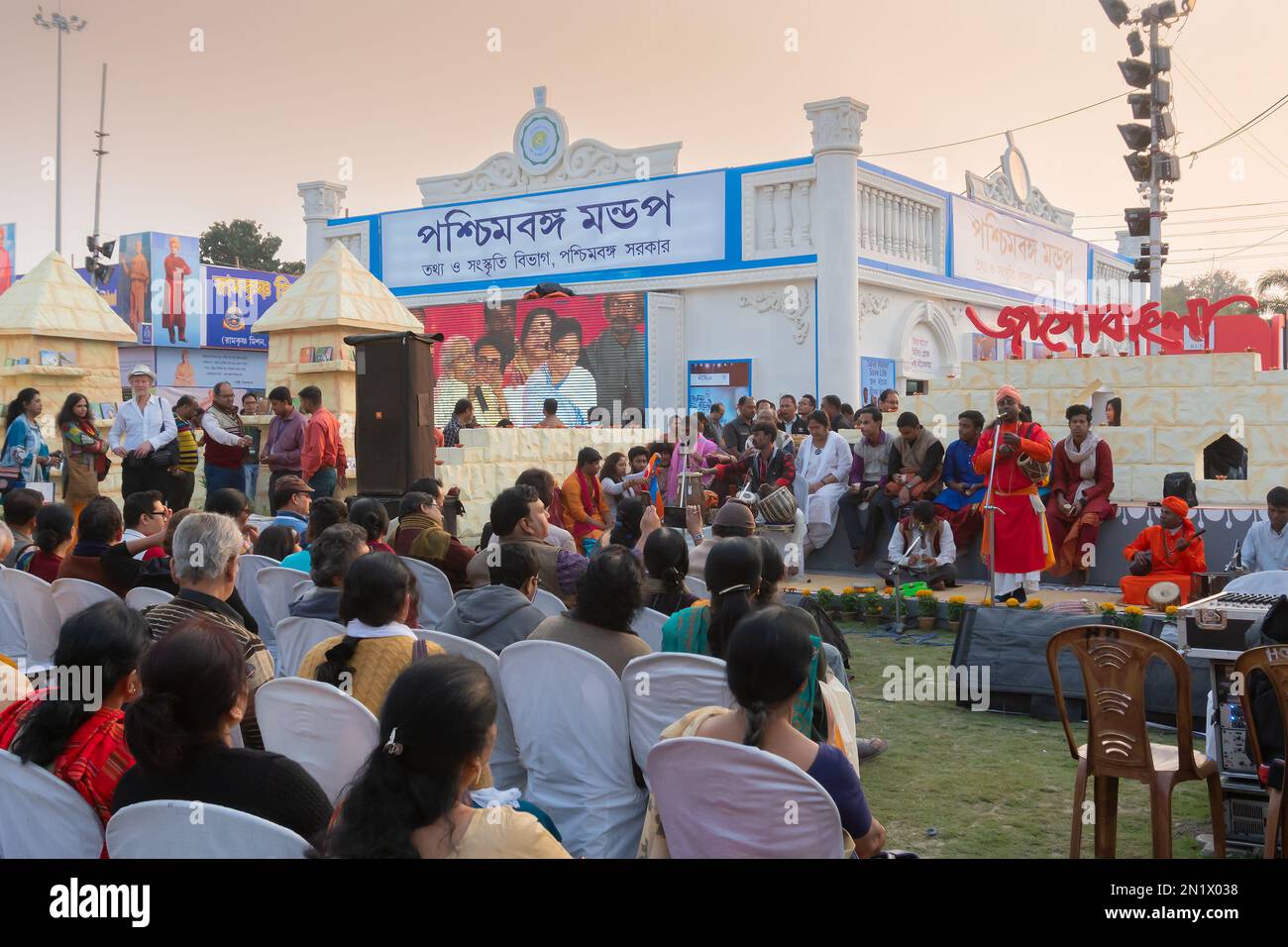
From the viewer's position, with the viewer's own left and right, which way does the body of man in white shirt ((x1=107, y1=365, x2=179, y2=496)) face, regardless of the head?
facing the viewer

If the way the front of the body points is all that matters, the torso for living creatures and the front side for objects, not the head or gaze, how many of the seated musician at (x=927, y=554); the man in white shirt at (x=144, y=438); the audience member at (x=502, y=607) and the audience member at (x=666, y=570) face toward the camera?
2

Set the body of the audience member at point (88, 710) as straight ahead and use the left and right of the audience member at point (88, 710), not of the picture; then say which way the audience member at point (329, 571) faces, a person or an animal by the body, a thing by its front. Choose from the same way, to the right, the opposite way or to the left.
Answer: the same way

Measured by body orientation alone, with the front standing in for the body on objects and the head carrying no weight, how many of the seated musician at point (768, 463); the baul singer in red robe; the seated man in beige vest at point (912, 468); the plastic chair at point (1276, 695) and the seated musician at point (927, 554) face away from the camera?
1

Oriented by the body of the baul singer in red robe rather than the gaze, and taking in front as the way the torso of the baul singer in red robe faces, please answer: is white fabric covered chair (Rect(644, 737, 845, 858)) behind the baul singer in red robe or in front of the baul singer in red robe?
in front

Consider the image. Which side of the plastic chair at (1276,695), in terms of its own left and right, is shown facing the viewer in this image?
back

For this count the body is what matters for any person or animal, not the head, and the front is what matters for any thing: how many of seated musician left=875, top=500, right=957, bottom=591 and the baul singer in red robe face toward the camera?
2

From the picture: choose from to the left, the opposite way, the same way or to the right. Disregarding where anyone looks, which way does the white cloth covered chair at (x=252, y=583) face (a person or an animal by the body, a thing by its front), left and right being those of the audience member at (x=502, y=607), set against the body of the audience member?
the same way

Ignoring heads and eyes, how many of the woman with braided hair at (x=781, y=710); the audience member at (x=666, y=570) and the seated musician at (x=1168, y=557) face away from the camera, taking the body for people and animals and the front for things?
2

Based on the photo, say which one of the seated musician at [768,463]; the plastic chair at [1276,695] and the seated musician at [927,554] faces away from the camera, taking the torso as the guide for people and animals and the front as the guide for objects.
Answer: the plastic chair

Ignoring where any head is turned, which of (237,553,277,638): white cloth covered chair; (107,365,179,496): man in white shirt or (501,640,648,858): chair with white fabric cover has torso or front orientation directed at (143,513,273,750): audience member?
the man in white shirt

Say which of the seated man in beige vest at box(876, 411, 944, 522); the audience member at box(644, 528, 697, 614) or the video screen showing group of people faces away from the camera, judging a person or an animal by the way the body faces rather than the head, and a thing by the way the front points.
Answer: the audience member

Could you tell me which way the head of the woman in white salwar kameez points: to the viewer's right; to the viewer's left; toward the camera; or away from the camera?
toward the camera

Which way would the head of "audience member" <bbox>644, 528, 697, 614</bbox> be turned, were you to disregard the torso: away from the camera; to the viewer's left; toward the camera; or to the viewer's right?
away from the camera

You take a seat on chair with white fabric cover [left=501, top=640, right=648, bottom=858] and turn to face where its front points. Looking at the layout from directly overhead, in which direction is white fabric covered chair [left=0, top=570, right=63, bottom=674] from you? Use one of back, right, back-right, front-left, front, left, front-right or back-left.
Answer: left

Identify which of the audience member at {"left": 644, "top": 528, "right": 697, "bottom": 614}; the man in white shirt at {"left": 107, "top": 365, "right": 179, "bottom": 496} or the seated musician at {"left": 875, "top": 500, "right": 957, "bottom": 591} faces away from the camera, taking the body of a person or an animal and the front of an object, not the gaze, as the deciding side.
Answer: the audience member

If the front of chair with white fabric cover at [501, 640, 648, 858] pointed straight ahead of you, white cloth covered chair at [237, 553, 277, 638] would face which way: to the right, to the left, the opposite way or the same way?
the same way

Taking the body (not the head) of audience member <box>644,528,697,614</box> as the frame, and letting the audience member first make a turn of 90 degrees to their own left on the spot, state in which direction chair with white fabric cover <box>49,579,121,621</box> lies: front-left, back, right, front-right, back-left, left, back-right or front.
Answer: front
